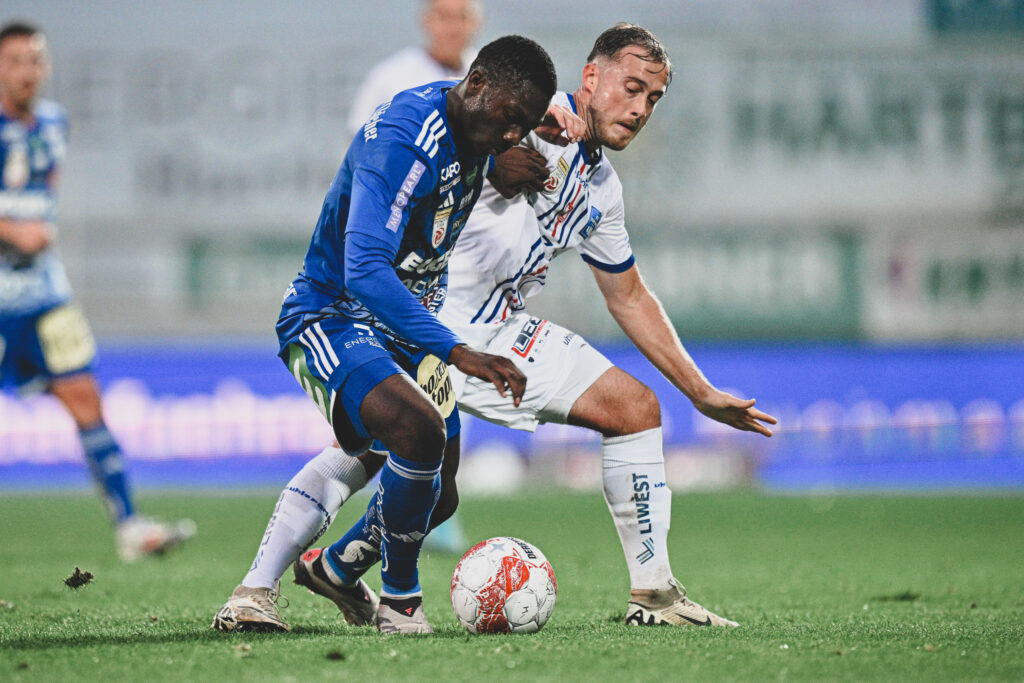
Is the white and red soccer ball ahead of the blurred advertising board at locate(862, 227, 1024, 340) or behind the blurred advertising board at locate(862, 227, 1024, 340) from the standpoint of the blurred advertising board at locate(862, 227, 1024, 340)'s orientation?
ahead

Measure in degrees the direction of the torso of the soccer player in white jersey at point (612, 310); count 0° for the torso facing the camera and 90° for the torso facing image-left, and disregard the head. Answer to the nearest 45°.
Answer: approximately 315°

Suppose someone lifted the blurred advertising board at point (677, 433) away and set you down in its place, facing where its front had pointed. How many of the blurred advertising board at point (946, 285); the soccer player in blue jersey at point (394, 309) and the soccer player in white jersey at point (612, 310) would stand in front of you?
2

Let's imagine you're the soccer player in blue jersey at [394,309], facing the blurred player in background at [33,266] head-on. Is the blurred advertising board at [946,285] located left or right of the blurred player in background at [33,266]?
right

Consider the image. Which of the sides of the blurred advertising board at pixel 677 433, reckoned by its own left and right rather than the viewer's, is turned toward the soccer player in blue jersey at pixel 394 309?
front

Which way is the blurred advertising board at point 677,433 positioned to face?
toward the camera

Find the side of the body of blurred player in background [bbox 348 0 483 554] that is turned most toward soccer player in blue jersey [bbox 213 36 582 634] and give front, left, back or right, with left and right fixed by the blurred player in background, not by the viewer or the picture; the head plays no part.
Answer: front

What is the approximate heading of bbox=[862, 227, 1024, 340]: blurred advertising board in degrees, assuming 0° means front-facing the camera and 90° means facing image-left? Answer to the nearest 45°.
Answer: approximately 0°

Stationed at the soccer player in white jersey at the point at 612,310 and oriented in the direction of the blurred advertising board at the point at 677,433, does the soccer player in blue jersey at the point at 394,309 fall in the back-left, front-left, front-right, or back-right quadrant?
back-left

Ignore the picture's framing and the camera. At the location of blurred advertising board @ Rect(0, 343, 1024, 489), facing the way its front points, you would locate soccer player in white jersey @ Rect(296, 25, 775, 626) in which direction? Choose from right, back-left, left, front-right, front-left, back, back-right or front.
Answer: front

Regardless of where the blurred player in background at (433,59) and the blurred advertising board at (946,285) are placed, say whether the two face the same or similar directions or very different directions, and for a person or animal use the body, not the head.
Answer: same or similar directions

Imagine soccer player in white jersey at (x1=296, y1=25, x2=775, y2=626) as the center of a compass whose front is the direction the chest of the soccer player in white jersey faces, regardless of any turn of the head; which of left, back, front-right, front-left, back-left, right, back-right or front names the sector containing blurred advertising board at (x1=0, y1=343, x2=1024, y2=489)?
back-left

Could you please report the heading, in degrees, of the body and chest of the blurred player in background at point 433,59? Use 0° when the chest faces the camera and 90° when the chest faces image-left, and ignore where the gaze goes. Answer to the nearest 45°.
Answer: approximately 0°

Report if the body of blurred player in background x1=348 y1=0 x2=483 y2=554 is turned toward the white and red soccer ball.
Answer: yes

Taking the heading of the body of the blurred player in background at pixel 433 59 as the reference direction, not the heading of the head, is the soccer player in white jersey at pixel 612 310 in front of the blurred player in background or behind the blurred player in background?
in front

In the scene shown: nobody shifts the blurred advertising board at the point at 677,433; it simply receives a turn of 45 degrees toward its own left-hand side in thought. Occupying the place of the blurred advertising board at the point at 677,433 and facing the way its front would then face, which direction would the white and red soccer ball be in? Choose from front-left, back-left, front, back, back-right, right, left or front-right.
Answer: front-right

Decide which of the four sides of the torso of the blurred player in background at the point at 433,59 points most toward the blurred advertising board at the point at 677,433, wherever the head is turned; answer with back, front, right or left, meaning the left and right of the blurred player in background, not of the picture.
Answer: back
